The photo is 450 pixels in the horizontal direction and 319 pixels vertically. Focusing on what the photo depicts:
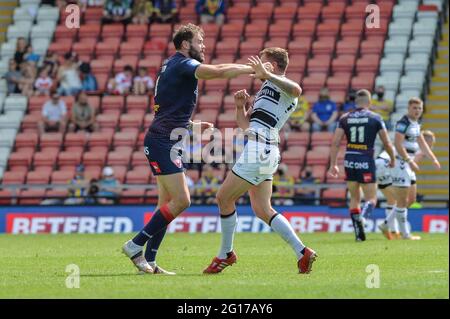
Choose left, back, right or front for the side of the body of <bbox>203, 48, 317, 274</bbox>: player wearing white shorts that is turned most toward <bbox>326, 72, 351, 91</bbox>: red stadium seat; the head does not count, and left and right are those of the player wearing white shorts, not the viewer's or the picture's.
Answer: right

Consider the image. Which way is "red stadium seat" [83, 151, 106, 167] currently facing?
toward the camera

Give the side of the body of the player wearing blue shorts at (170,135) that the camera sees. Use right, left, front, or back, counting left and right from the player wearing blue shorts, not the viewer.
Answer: right

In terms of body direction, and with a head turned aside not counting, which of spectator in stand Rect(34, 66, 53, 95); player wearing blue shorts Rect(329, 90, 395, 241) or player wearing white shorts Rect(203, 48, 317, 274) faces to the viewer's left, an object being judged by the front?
the player wearing white shorts

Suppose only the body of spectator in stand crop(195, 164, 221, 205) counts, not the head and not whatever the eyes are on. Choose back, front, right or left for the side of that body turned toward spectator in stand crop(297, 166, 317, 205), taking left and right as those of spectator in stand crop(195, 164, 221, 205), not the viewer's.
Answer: left

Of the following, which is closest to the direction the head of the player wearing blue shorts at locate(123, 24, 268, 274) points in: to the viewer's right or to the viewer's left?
to the viewer's right

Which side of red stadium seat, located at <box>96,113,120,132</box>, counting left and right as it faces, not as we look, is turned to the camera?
front

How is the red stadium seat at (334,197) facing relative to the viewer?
toward the camera

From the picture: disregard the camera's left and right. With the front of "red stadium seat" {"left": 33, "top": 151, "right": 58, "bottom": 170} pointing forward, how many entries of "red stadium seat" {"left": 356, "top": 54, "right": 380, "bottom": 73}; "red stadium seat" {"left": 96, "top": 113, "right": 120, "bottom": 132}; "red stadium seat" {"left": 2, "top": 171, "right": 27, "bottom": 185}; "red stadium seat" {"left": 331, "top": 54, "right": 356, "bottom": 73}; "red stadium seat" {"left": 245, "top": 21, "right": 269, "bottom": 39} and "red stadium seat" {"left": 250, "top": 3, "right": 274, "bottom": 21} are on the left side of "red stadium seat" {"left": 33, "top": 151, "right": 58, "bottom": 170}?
5

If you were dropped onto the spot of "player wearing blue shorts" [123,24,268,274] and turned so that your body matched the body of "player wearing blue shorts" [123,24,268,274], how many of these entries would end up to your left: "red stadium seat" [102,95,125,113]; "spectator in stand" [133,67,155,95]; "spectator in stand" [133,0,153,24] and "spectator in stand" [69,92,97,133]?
4

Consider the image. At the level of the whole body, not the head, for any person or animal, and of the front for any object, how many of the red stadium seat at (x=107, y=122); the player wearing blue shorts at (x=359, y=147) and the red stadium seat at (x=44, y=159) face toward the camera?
2

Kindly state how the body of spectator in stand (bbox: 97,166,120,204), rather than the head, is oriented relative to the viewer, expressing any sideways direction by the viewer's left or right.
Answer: facing the viewer
